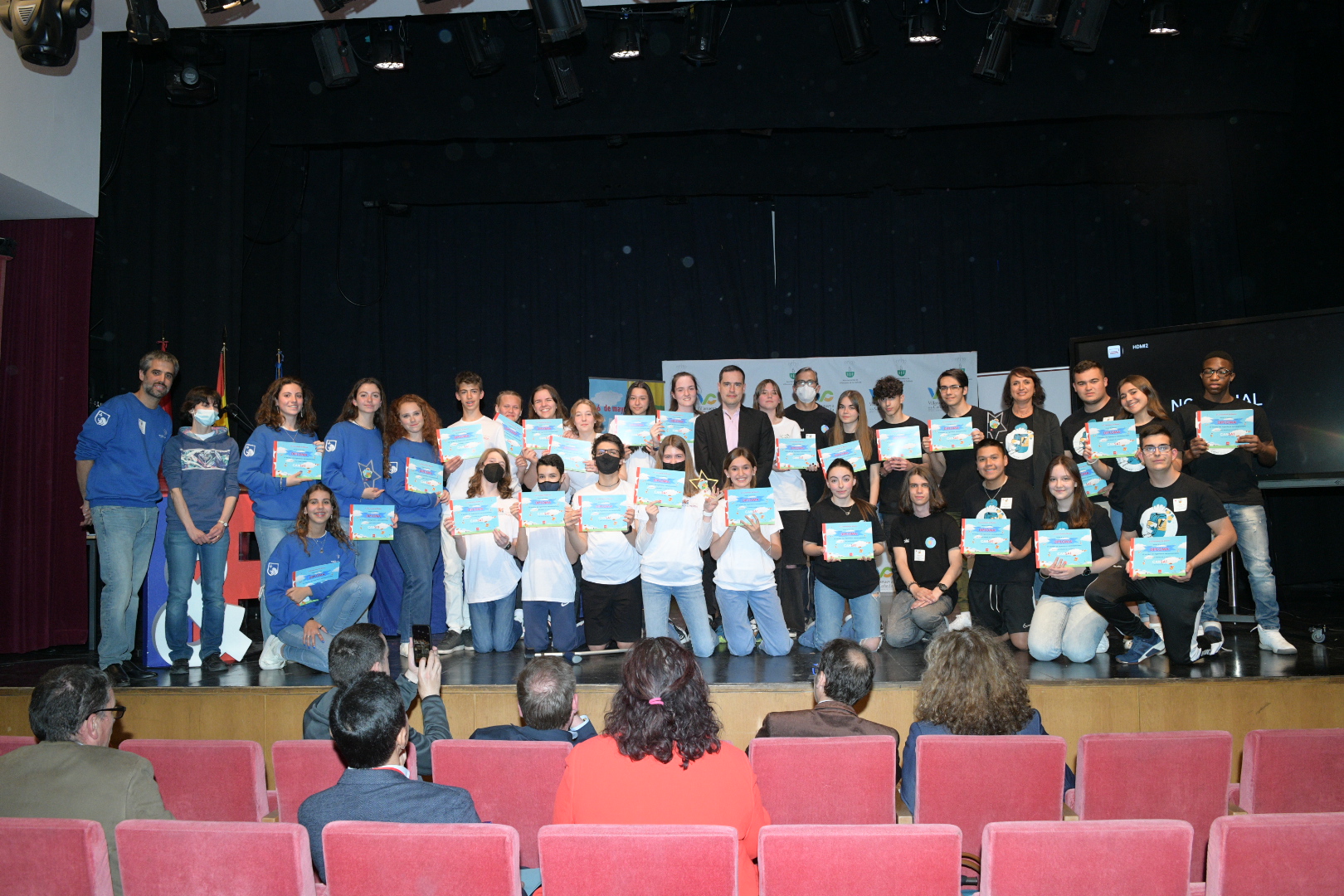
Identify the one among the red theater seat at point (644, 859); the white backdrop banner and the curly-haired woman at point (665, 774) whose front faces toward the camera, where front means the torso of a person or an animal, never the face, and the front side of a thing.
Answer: the white backdrop banner

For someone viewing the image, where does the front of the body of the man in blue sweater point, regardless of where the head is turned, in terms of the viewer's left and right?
facing the viewer and to the right of the viewer

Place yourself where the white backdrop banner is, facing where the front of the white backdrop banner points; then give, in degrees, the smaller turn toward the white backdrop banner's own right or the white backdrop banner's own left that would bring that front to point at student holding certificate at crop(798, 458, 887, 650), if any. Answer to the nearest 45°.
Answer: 0° — it already faces them

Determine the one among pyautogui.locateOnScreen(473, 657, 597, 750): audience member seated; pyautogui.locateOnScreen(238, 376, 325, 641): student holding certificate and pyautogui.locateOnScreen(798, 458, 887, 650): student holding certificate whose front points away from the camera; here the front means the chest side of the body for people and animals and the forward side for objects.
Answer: the audience member seated

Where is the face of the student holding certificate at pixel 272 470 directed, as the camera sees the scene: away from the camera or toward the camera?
toward the camera

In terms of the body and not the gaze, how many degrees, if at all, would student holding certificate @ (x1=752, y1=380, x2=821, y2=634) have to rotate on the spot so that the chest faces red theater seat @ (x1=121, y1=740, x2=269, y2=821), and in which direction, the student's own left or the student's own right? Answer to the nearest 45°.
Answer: approximately 45° to the student's own right

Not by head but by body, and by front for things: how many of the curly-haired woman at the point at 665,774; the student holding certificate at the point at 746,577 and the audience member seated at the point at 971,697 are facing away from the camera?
2

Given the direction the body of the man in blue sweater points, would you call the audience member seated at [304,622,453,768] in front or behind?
in front

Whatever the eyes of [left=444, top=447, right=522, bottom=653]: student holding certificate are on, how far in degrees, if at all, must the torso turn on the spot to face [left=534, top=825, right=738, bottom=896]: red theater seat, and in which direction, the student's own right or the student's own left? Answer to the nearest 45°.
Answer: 0° — they already face it

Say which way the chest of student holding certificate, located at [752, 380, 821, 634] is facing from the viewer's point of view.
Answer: toward the camera

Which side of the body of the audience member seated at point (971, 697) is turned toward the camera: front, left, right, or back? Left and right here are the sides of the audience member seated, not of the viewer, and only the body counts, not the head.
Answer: back

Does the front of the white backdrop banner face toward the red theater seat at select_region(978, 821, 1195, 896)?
yes
